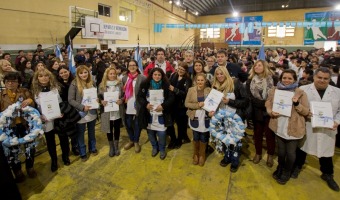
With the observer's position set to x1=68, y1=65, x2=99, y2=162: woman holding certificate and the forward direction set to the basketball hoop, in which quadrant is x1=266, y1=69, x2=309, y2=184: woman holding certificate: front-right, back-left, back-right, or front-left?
back-right

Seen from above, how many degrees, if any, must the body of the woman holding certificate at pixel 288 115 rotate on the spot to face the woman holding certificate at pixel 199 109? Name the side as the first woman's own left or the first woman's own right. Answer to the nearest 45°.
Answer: approximately 90° to the first woman's own right

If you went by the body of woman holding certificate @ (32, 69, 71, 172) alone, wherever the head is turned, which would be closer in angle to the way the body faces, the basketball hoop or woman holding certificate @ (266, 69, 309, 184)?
the woman holding certificate

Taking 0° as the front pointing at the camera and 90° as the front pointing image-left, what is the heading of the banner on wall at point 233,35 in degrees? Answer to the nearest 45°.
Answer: approximately 0°

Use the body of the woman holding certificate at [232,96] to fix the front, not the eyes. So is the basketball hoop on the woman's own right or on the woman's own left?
on the woman's own right

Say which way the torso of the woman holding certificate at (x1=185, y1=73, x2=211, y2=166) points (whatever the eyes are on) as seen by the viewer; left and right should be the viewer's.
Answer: facing the viewer

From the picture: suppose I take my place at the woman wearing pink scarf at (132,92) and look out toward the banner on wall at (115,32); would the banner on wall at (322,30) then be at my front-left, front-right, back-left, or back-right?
front-right

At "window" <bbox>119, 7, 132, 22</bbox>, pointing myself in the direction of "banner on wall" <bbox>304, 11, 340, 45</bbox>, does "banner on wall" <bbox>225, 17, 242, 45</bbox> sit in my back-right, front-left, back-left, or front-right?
front-left

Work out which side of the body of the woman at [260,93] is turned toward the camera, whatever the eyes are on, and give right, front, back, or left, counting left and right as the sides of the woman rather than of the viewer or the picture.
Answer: front

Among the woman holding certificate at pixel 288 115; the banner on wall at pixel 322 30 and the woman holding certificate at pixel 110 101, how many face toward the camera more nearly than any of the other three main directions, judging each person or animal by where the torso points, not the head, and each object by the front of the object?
3

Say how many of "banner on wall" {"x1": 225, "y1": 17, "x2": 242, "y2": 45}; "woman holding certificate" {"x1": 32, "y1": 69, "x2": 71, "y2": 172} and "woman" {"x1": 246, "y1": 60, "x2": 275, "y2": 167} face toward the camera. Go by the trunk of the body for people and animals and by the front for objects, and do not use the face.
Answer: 3
